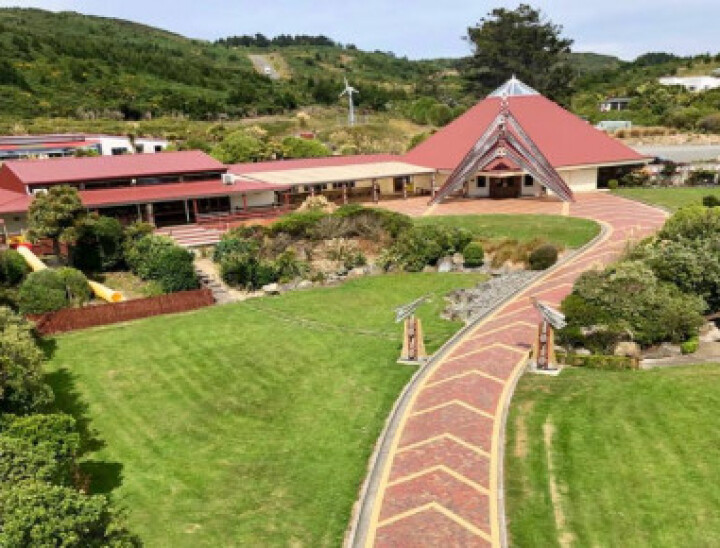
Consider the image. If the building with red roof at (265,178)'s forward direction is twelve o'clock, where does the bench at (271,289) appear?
The bench is roughly at 12 o'clock from the building with red roof.

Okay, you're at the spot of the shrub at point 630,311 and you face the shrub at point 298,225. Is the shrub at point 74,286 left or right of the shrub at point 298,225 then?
left

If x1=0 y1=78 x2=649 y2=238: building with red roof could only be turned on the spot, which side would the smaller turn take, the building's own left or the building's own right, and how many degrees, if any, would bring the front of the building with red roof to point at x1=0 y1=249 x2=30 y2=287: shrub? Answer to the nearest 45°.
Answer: approximately 45° to the building's own right

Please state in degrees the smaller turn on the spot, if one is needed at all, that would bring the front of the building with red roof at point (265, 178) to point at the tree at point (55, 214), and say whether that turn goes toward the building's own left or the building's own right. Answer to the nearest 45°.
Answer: approximately 45° to the building's own right

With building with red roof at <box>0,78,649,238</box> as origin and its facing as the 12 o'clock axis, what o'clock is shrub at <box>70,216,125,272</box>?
The shrub is roughly at 1 o'clock from the building with red roof.

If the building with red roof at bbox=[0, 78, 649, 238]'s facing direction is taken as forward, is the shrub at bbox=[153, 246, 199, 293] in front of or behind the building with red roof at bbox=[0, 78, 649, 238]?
in front

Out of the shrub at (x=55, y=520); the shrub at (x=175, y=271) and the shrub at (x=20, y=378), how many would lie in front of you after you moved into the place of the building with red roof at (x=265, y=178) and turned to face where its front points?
3

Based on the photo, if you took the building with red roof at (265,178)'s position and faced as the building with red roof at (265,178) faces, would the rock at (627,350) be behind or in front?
in front

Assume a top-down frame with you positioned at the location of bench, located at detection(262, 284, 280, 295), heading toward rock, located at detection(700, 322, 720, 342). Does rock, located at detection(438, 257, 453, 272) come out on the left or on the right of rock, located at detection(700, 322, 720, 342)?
left

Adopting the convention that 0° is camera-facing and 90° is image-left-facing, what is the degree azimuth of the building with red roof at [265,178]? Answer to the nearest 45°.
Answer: approximately 0°

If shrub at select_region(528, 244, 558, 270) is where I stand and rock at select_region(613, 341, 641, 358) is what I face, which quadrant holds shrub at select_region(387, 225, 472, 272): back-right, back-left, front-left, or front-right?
back-right

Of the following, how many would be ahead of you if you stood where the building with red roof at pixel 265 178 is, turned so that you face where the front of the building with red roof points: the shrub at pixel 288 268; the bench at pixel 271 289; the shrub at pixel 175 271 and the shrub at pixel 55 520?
4

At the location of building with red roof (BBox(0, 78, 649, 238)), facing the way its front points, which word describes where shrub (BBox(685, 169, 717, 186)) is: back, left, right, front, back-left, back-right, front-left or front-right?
left

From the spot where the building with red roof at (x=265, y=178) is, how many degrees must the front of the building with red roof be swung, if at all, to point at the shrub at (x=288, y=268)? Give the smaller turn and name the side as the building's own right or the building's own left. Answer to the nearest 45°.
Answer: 0° — it already faces it

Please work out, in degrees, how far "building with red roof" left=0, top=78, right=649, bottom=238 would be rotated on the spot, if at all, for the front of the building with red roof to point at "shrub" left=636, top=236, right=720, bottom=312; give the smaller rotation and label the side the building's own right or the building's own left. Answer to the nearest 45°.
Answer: approximately 45° to the building's own left
